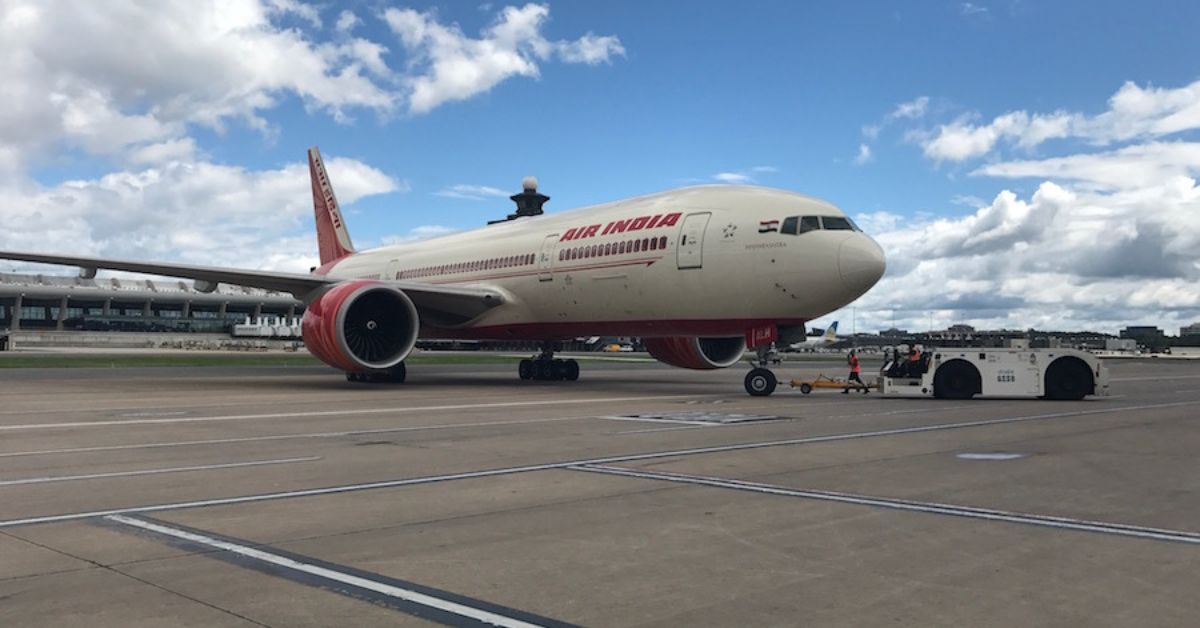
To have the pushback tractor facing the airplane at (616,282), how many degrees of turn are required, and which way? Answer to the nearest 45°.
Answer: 0° — it already faces it

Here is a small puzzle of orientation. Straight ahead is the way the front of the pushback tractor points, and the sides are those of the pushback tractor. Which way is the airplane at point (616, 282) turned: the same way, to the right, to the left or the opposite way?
the opposite way

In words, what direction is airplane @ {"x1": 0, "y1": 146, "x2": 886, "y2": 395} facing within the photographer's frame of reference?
facing the viewer and to the right of the viewer

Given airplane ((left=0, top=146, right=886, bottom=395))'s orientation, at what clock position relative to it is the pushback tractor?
The pushback tractor is roughly at 11 o'clock from the airplane.

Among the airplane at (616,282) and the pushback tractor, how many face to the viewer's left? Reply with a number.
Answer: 1

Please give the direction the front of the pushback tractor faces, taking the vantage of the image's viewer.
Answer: facing to the left of the viewer
